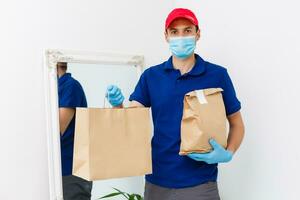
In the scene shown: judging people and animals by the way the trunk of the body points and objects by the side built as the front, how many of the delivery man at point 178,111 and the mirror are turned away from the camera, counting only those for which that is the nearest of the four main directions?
0

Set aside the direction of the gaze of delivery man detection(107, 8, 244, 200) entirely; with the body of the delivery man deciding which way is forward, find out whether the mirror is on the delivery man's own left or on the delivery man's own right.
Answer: on the delivery man's own right

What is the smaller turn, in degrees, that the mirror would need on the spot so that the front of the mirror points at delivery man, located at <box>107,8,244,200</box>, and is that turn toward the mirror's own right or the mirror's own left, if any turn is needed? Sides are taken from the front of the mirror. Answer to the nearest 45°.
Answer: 0° — it already faces them

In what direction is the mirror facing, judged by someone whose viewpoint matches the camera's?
facing the viewer and to the right of the viewer

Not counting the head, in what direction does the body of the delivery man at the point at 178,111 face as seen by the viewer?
toward the camera
